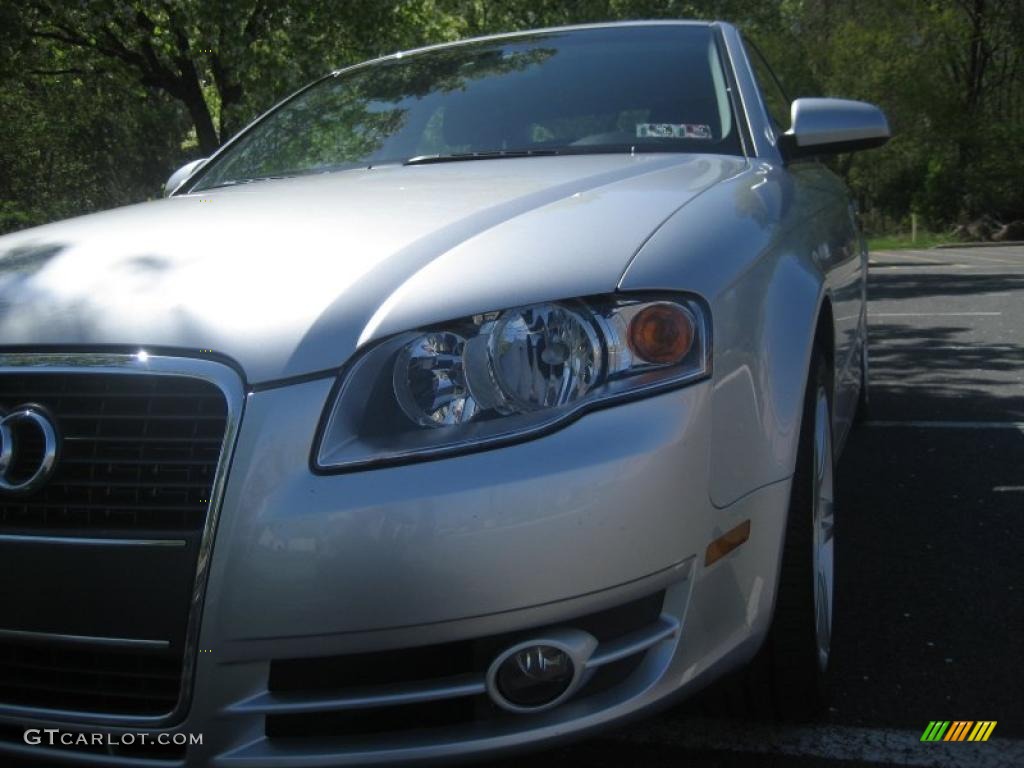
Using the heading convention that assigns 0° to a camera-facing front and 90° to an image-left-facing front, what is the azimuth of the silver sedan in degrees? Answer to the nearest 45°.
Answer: approximately 45°
